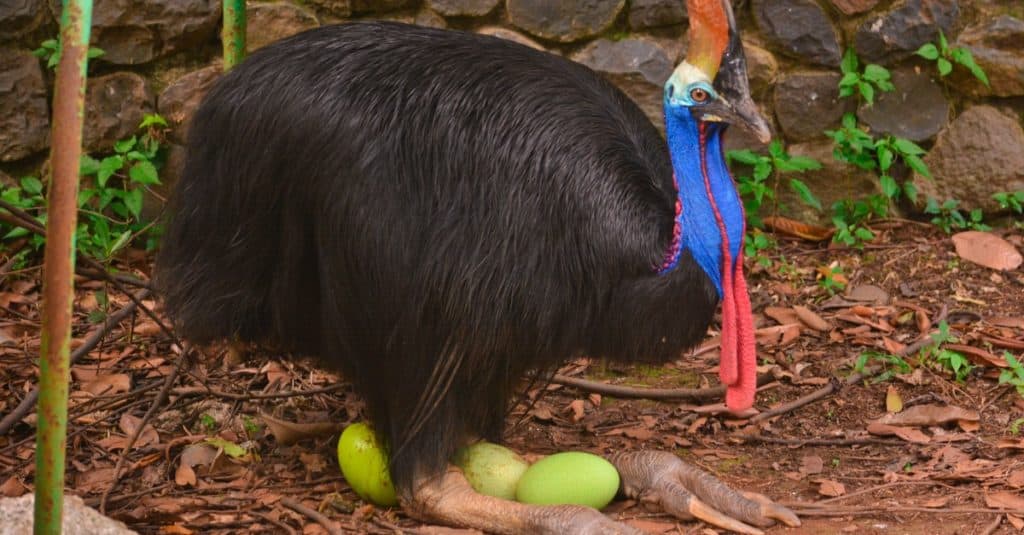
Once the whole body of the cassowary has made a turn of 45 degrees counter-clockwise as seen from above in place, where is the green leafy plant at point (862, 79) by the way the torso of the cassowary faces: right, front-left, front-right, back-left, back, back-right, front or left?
front

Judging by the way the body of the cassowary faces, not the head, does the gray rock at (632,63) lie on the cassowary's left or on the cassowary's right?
on the cassowary's left

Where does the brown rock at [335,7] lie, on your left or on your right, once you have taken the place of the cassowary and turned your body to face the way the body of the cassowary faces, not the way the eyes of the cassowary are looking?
on your left

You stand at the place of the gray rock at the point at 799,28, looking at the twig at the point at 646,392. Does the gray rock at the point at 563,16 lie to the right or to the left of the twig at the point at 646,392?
right

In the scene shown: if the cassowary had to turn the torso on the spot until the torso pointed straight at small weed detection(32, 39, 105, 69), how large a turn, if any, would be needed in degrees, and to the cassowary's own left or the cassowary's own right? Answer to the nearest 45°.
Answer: approximately 135° to the cassowary's own left

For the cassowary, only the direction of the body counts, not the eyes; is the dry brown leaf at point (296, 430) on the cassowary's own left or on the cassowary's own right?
on the cassowary's own left

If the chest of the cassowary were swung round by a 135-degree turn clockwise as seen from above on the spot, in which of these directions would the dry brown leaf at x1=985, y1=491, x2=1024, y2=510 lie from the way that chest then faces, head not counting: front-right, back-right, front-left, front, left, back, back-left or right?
back-left

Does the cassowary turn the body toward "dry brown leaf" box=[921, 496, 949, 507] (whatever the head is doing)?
yes

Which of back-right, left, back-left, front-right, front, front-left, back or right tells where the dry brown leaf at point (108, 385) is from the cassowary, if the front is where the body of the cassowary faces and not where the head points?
back-left

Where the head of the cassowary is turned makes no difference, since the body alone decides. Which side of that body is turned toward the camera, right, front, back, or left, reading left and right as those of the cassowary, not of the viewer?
right

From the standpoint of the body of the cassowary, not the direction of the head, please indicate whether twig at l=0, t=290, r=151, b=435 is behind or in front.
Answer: behind

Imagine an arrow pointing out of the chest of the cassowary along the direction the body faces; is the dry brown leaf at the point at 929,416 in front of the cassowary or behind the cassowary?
in front

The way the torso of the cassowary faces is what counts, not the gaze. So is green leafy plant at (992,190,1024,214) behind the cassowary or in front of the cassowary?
in front

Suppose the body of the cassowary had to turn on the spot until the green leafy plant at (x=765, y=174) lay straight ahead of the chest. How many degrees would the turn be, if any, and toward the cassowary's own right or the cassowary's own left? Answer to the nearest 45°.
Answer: approximately 45° to the cassowary's own left

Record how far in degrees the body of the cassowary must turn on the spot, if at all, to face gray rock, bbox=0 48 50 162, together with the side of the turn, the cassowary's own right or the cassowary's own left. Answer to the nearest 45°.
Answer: approximately 135° to the cassowary's own left
